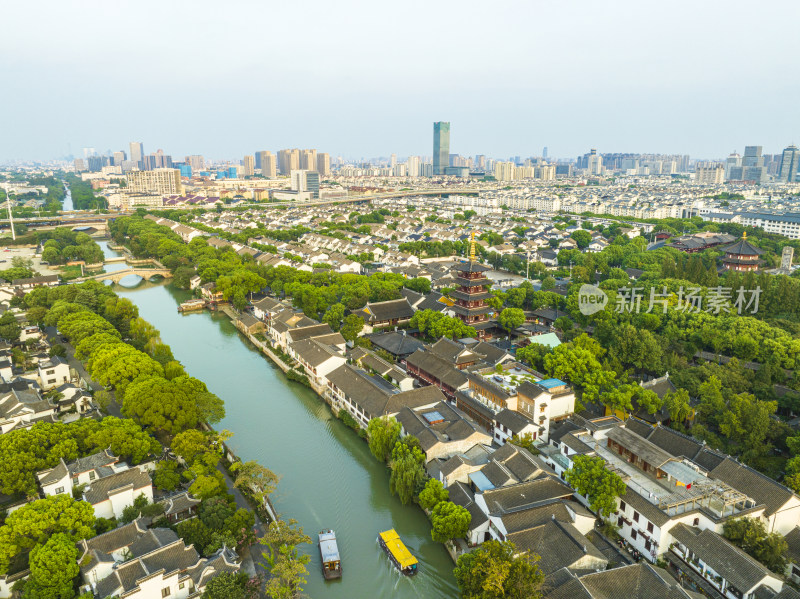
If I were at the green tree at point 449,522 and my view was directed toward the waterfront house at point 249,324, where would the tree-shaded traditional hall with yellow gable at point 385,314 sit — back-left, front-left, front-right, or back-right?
front-right

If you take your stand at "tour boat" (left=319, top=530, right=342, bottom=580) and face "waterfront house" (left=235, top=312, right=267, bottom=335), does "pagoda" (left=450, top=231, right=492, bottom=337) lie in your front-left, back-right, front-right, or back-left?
front-right

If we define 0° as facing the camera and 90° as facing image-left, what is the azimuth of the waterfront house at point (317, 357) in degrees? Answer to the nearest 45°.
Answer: approximately 45°

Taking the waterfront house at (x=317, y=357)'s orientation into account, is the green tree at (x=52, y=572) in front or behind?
in front

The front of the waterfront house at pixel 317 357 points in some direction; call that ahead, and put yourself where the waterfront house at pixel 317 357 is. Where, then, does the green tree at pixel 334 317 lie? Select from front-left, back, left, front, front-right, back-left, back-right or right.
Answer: back-right

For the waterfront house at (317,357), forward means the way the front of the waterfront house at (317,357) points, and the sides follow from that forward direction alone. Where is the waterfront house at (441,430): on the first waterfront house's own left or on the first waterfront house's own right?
on the first waterfront house's own left

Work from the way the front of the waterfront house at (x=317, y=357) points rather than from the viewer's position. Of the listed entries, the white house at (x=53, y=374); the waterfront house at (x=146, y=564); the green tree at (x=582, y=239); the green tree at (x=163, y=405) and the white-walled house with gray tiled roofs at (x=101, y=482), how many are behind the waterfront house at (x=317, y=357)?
1

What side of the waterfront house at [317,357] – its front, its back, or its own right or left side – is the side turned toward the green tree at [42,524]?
front

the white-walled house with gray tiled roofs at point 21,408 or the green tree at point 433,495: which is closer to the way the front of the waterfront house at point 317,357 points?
the white-walled house with gray tiled roofs
